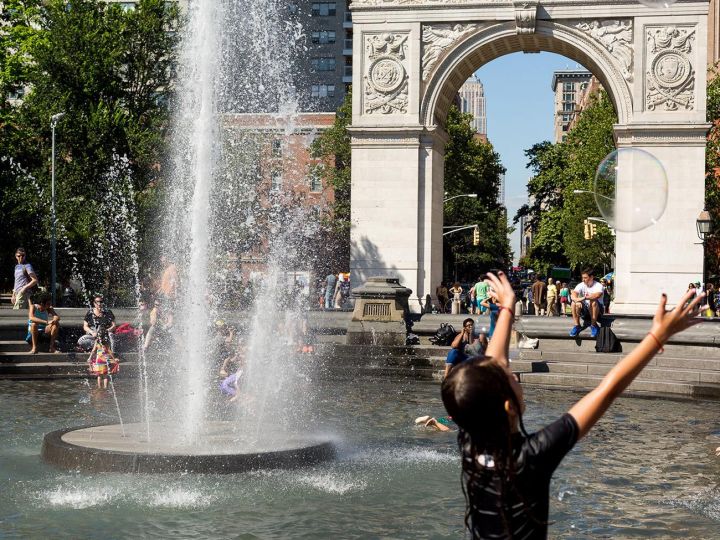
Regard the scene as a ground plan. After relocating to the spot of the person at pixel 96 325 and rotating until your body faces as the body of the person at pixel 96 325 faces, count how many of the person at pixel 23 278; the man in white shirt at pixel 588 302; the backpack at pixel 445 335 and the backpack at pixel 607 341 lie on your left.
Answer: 3

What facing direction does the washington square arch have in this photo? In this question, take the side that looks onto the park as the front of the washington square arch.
toward the camera

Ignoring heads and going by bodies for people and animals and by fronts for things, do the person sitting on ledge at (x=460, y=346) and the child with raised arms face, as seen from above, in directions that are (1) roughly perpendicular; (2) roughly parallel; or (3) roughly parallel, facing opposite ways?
roughly parallel, facing opposite ways

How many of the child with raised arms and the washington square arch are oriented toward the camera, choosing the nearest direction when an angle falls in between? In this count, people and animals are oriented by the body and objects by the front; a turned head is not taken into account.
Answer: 1

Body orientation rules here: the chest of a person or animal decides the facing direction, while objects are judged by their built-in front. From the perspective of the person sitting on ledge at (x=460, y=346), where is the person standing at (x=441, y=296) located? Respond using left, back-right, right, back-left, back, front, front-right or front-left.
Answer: back-right

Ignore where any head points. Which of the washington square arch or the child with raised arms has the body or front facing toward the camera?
the washington square arch

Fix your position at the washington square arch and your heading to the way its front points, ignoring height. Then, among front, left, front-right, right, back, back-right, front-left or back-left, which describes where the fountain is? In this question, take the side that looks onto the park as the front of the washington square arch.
front

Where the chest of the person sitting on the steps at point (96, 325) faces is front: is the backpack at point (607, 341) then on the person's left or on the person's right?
on the person's left

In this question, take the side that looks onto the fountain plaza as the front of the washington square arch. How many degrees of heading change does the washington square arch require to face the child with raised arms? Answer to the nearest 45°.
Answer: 0° — it already faces them

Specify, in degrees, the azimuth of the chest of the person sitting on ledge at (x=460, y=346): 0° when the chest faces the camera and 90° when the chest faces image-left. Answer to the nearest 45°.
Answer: approximately 45°

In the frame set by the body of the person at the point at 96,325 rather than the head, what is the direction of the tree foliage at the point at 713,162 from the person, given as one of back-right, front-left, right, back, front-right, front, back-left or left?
back-left

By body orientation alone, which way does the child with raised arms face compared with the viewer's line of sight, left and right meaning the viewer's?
facing away from the viewer and to the right of the viewer

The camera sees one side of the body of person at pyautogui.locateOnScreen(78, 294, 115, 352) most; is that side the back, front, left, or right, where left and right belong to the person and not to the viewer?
front

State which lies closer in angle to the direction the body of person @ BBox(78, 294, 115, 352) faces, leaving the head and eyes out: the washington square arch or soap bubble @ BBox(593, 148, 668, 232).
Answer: the soap bubble

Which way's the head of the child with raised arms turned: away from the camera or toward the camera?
away from the camera
